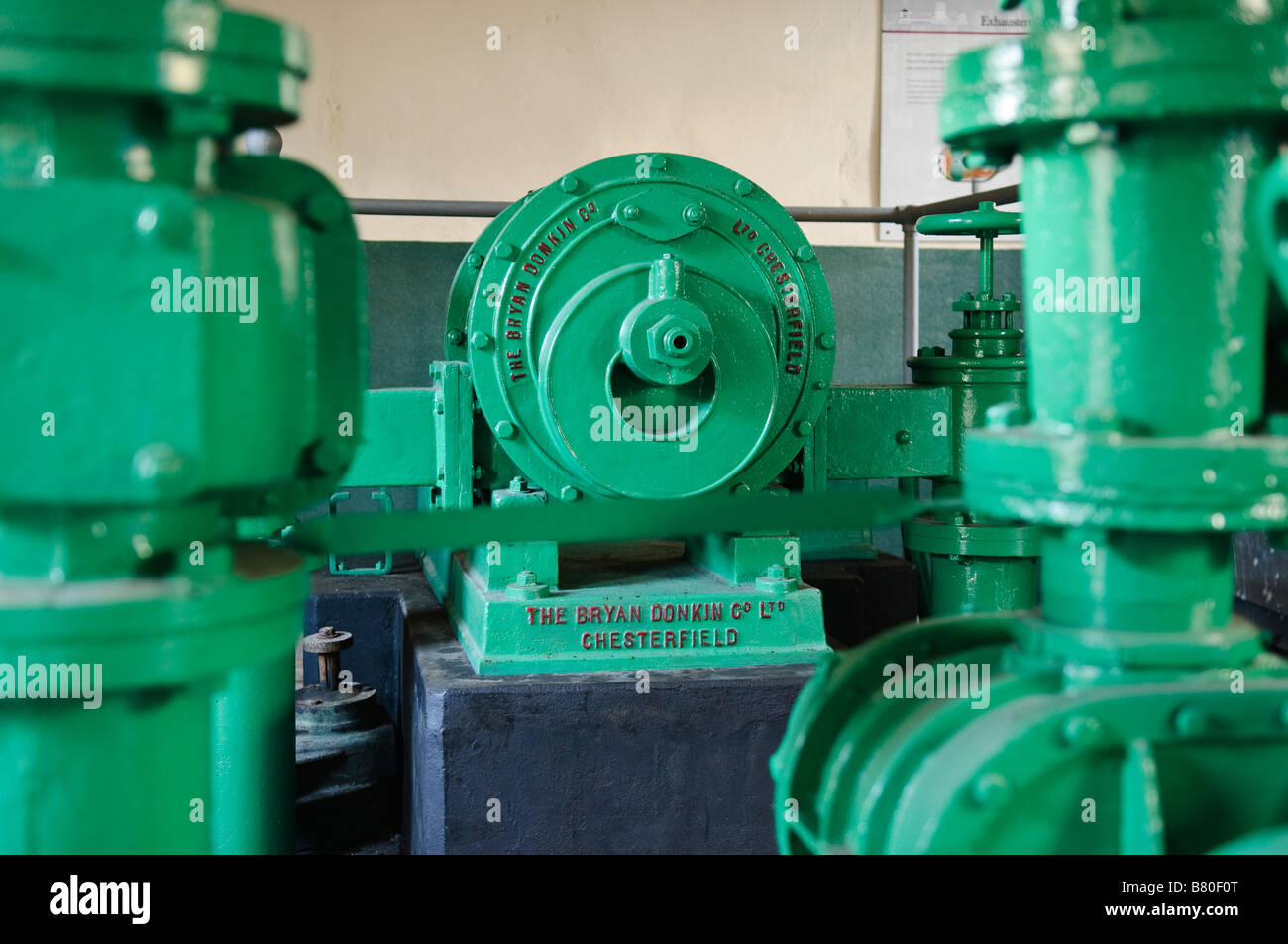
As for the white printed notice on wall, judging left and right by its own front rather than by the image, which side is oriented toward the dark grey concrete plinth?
front

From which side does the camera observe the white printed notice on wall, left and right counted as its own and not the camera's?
front

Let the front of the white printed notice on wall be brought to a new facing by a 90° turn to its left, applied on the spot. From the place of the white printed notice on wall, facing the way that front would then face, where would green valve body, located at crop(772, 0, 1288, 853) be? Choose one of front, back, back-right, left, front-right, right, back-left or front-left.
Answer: right

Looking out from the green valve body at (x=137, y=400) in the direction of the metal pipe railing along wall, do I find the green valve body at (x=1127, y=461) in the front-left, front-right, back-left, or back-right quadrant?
front-right

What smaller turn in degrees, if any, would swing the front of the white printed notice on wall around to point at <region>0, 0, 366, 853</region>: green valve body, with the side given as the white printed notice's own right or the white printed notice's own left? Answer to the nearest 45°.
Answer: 0° — it already faces it

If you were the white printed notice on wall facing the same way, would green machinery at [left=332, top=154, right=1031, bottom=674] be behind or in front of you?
in front

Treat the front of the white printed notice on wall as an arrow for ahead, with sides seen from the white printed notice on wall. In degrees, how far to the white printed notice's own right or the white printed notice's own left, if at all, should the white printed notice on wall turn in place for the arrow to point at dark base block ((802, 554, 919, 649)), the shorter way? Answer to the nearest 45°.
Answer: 0° — it already faces it

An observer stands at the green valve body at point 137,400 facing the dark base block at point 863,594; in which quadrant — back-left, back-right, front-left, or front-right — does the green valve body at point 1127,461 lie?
front-right
